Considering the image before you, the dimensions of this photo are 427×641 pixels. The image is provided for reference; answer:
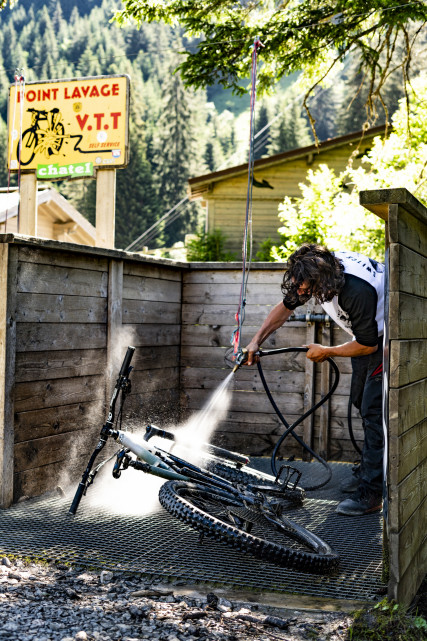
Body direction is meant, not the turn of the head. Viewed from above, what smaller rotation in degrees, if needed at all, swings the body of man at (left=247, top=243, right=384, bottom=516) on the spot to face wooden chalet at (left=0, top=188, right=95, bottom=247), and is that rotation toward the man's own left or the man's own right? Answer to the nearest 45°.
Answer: approximately 45° to the man's own right

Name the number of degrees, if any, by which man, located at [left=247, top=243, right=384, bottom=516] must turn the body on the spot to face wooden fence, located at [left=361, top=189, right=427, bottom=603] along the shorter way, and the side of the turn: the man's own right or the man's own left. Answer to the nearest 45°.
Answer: approximately 90° to the man's own left

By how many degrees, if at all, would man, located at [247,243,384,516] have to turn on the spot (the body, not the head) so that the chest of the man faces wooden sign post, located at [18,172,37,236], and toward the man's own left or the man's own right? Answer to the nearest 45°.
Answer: approximately 45° to the man's own right

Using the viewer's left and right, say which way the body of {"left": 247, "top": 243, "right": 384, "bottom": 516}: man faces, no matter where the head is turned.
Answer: facing to the left of the viewer

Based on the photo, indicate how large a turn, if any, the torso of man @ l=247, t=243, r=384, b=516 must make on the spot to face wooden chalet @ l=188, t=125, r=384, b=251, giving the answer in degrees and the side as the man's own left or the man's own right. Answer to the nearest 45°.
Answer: approximately 90° to the man's own right

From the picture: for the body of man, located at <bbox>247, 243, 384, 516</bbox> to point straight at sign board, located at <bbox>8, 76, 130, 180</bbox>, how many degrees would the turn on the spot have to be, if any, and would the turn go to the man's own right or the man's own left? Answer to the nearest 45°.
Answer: approximately 45° to the man's own right
